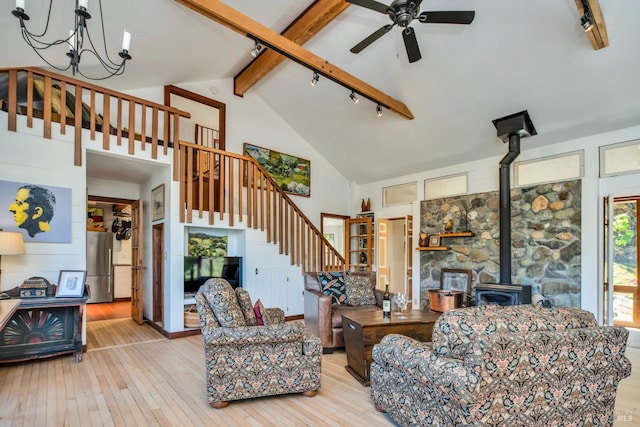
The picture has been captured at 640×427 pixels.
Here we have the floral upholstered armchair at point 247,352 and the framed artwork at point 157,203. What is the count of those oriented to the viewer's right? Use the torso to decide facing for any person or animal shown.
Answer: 1

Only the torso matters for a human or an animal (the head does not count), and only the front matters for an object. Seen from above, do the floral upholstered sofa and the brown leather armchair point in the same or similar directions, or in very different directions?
very different directions

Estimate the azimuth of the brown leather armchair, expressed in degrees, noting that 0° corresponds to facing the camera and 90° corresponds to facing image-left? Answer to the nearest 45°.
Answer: approximately 315°

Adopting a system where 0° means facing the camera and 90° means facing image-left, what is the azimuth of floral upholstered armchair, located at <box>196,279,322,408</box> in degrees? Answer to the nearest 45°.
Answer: approximately 270°

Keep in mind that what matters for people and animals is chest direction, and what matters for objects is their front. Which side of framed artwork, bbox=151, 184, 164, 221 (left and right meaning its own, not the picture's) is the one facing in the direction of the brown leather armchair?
left

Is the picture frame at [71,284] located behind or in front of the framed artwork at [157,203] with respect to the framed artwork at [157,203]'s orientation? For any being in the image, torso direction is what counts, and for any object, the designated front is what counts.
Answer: in front

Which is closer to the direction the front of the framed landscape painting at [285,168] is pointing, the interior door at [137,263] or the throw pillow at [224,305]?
the throw pillow
